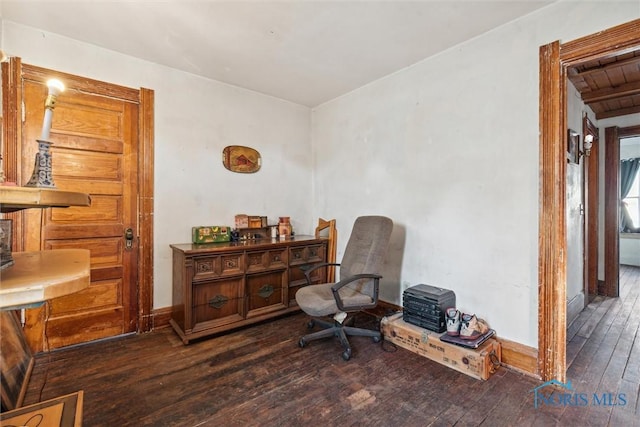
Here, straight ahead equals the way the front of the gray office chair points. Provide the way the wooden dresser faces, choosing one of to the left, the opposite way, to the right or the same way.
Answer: to the left

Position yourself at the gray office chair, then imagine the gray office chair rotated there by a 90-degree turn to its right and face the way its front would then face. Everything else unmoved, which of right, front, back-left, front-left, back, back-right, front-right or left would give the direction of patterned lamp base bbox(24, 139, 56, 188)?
left

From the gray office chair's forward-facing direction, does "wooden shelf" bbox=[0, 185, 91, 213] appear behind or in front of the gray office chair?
in front

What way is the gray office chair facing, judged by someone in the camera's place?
facing the viewer and to the left of the viewer

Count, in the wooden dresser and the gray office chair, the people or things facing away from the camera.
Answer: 0

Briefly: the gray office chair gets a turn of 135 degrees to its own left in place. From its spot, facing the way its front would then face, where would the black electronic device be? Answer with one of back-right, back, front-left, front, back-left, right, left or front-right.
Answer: front

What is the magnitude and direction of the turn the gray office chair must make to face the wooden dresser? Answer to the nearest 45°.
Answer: approximately 45° to its right

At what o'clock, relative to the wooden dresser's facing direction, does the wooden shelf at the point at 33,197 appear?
The wooden shelf is roughly at 2 o'clock from the wooden dresser.

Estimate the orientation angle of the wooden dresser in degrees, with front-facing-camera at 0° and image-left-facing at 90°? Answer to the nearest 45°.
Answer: approximately 315°

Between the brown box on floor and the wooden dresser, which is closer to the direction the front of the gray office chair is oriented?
the wooden dresser
